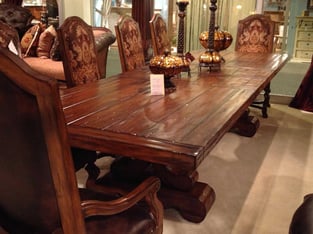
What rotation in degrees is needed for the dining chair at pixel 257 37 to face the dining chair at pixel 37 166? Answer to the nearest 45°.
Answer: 0° — it already faces it

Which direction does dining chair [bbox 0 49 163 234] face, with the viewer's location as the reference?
facing away from the viewer and to the right of the viewer

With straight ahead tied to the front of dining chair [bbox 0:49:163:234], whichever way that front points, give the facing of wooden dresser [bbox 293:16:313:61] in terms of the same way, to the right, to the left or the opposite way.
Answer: the opposite way

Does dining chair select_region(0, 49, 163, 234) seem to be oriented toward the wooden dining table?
yes

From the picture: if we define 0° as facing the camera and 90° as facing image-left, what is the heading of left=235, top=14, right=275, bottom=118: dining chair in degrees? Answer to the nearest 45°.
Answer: approximately 0°

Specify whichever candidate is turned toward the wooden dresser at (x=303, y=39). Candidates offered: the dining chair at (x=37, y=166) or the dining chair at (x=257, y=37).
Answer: the dining chair at (x=37, y=166)

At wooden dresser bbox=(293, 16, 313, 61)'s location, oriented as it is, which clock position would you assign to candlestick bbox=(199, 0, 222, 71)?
The candlestick is roughly at 12 o'clock from the wooden dresser.
